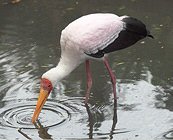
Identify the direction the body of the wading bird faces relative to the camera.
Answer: to the viewer's left
